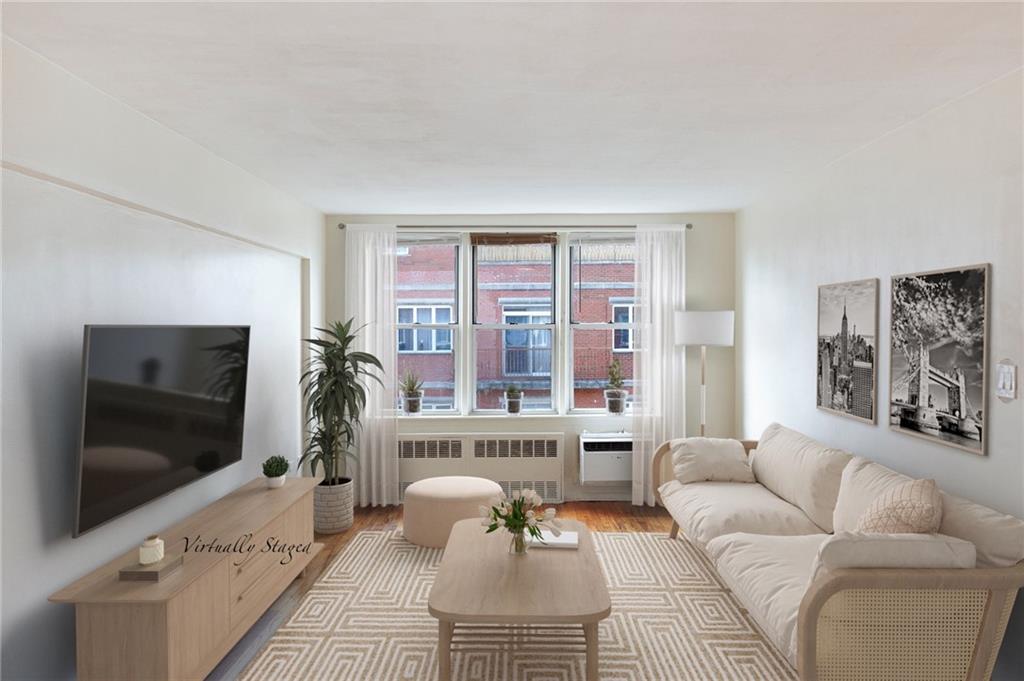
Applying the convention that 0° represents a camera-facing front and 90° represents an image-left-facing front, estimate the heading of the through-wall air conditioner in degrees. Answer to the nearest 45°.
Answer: approximately 0°

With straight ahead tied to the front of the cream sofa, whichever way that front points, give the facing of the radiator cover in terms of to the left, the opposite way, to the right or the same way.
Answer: to the left

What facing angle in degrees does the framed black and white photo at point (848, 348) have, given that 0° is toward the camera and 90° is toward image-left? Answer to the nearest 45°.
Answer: approximately 45°

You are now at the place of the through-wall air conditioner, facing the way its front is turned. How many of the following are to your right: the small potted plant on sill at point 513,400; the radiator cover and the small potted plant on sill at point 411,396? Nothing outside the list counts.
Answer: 3

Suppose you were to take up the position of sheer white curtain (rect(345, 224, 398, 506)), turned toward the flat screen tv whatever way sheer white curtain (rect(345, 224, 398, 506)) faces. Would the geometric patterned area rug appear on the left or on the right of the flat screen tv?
left

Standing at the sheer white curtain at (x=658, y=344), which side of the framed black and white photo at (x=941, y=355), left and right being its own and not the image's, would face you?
right

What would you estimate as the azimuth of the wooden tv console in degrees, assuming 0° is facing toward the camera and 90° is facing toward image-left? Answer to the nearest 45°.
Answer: approximately 315°

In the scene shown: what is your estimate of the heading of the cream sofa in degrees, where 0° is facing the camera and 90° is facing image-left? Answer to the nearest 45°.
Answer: approximately 45°

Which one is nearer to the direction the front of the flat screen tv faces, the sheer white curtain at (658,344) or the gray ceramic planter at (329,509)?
the sheer white curtain

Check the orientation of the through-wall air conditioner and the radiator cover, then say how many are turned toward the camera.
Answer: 2
